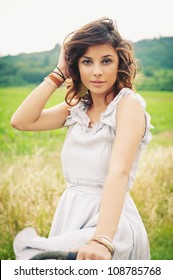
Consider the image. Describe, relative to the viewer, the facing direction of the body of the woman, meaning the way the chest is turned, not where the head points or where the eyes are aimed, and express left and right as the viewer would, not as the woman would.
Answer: facing the viewer and to the left of the viewer
